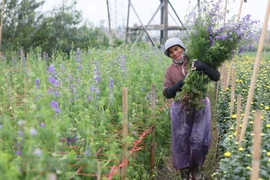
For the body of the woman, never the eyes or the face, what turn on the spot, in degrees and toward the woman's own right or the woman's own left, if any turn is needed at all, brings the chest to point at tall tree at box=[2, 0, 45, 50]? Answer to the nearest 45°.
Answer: approximately 135° to the woman's own right

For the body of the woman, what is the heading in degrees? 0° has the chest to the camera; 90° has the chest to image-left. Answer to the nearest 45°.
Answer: approximately 0°
